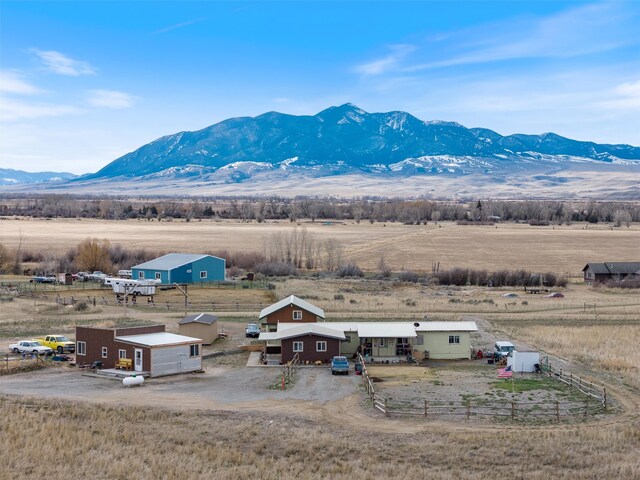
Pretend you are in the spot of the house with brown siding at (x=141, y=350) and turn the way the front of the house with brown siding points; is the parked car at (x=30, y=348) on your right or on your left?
on your right

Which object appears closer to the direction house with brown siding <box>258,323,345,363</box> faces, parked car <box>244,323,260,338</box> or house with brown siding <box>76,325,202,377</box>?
the house with brown siding

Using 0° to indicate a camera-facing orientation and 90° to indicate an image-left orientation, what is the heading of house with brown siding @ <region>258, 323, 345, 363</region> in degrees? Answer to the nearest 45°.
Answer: approximately 0°

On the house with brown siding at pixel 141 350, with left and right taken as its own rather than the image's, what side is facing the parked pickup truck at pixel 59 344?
right

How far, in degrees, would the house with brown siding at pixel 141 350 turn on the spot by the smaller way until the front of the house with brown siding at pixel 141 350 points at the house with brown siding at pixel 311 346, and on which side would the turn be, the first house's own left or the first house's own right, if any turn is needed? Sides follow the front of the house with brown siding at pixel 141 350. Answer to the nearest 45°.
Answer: approximately 135° to the first house's own left

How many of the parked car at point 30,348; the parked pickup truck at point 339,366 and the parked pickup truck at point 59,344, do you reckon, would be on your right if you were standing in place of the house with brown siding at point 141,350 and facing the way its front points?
2

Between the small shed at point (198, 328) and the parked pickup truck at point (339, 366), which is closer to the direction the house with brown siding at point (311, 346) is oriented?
the parked pickup truck

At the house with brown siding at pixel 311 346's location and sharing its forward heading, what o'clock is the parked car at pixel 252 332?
The parked car is roughly at 5 o'clock from the house with brown siding.

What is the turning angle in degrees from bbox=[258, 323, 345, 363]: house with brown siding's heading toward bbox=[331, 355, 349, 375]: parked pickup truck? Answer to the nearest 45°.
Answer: approximately 45° to its left
